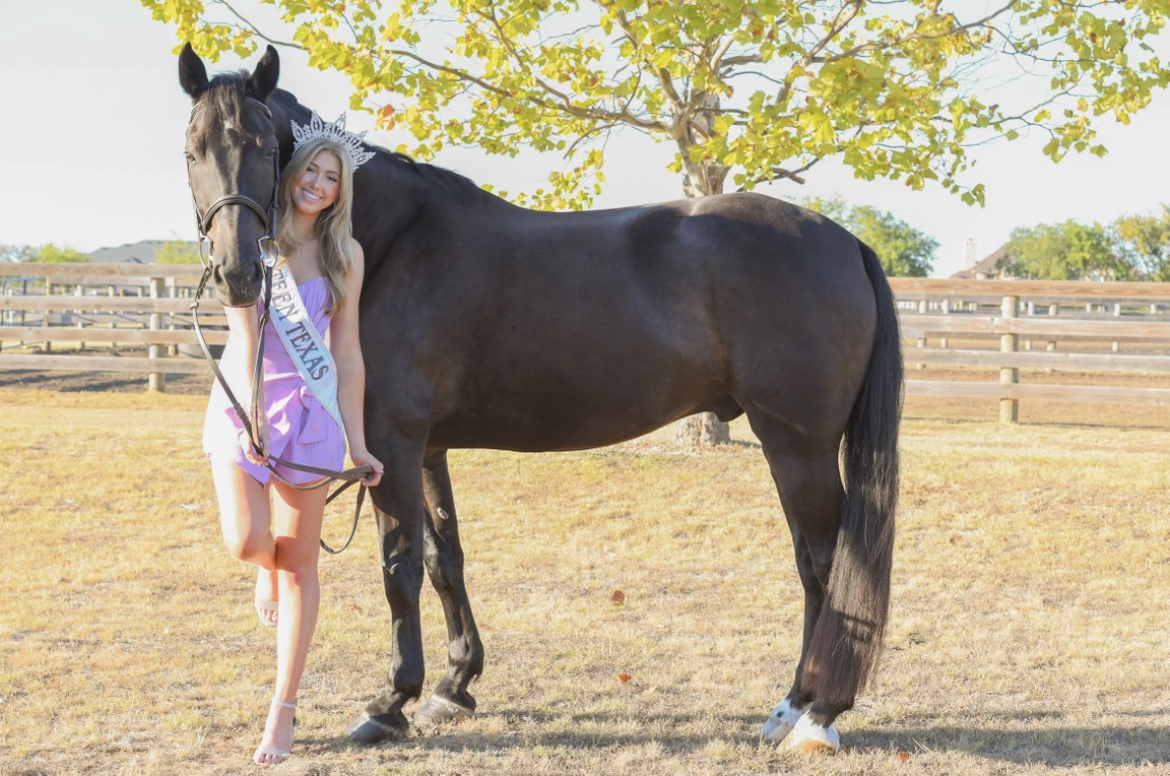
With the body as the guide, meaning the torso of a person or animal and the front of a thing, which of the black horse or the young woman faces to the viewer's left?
the black horse

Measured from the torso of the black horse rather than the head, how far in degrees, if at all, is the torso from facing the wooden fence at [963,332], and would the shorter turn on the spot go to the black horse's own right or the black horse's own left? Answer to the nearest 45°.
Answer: approximately 135° to the black horse's own right

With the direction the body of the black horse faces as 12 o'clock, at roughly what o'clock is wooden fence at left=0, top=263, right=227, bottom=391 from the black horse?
The wooden fence is roughly at 2 o'clock from the black horse.

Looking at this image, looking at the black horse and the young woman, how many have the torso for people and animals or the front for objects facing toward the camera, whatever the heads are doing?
1

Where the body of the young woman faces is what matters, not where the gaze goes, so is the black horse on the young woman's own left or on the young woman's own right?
on the young woman's own left

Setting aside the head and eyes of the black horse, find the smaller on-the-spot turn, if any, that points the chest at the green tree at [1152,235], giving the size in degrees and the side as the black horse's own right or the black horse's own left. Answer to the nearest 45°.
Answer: approximately 135° to the black horse's own right

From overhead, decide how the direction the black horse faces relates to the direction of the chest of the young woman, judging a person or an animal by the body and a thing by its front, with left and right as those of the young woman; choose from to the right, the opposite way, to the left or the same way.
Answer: to the right

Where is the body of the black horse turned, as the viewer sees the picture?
to the viewer's left

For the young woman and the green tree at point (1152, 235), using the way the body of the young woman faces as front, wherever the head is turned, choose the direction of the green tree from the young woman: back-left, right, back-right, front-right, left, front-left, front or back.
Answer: back-left

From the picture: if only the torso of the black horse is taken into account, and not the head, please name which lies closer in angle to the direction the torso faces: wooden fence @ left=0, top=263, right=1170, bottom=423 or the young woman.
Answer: the young woman
